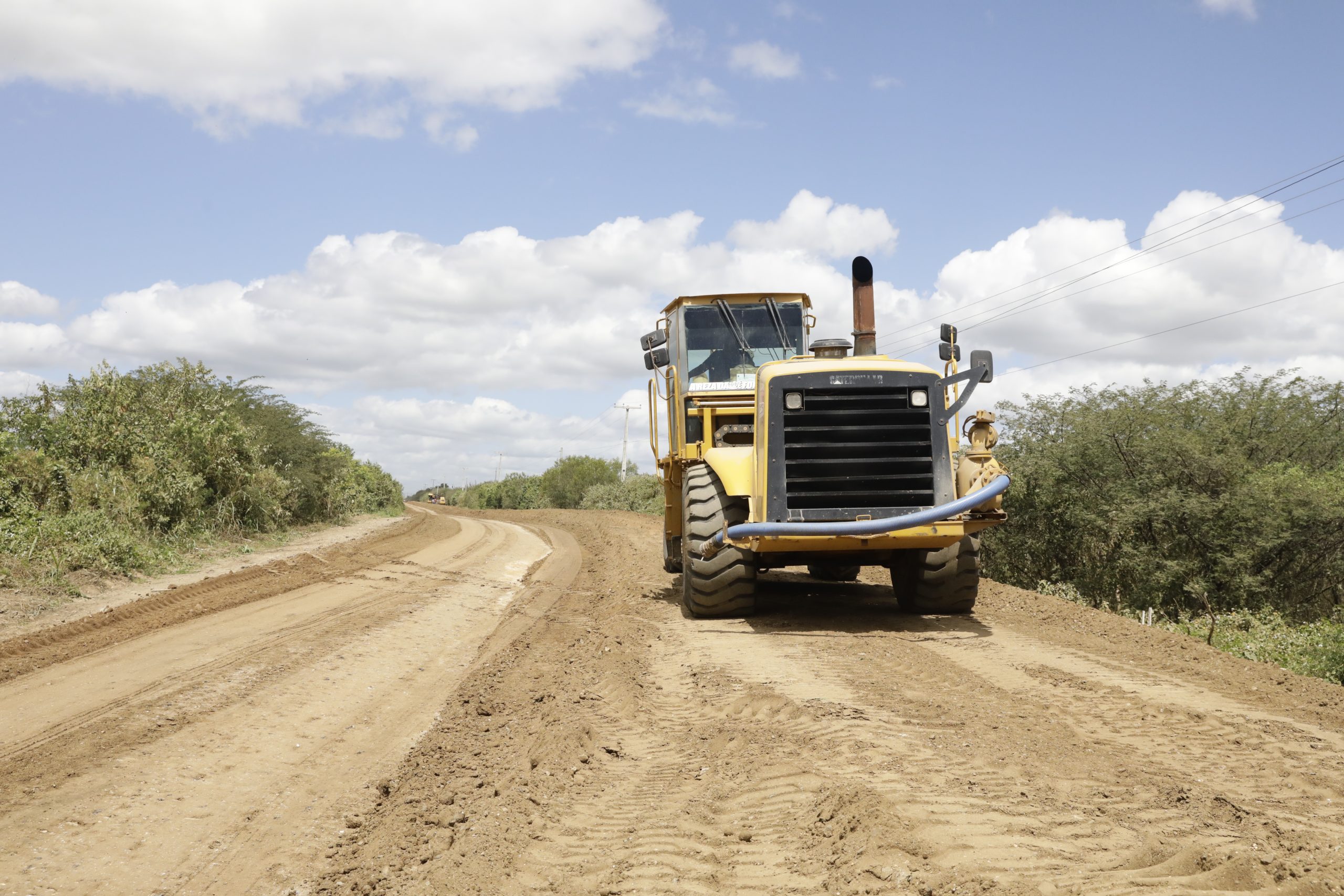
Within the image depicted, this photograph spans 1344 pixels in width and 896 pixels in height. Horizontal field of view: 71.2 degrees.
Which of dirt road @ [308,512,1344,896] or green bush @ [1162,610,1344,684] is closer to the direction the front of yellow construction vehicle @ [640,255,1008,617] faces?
the dirt road

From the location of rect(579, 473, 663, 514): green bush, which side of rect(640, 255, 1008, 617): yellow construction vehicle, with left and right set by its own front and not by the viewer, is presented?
back

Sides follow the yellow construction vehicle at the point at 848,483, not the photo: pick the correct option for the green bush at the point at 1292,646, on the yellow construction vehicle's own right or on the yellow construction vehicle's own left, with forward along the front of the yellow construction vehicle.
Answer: on the yellow construction vehicle's own left

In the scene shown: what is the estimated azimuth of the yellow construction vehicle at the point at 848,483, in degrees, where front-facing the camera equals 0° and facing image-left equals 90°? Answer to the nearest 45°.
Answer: approximately 0°

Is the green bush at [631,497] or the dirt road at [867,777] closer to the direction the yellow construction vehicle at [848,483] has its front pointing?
the dirt road
